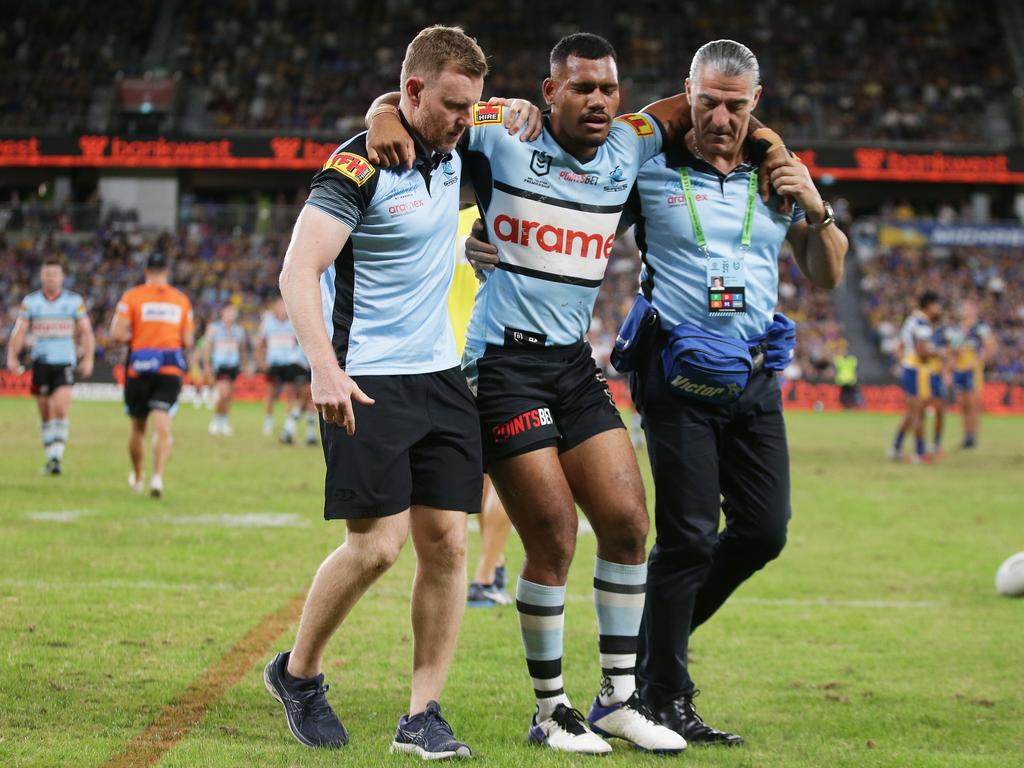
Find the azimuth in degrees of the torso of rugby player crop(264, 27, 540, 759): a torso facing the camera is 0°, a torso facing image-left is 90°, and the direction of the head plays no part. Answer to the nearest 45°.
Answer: approximately 315°

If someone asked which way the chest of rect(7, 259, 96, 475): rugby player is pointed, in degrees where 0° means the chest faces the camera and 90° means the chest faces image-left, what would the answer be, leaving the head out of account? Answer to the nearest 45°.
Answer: approximately 0°

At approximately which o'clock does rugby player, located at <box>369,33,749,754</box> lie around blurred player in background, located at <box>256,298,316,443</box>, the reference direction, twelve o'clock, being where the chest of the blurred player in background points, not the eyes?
The rugby player is roughly at 12 o'clock from the blurred player in background.

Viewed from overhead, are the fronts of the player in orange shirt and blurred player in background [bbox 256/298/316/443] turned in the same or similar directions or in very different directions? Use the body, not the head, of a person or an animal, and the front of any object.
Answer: very different directions

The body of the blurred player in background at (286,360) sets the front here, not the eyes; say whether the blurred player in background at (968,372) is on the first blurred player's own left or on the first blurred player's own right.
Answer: on the first blurred player's own left

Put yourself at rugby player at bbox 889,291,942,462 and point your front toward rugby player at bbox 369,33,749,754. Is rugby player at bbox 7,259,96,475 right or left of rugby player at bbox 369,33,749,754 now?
right

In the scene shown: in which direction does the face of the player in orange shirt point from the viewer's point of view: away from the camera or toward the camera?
away from the camera

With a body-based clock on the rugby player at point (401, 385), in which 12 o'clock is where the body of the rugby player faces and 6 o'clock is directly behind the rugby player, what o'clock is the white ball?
The white ball is roughly at 9 o'clock from the rugby player.

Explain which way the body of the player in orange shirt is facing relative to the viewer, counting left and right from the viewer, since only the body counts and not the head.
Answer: facing away from the viewer
